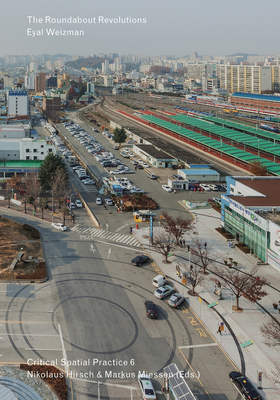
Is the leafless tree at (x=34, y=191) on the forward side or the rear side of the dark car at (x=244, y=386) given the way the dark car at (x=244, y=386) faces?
on the forward side

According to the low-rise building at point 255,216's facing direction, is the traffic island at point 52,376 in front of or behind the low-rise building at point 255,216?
in front

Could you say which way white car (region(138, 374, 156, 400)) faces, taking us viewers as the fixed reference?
facing away from the viewer

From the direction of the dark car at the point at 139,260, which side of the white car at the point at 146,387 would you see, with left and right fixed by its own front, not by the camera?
front

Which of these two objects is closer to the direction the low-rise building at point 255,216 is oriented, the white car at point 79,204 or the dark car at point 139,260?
the dark car

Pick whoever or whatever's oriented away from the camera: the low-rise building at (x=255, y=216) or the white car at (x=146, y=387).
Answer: the white car

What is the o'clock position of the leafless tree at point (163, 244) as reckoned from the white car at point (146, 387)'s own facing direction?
The leafless tree is roughly at 12 o'clock from the white car.
